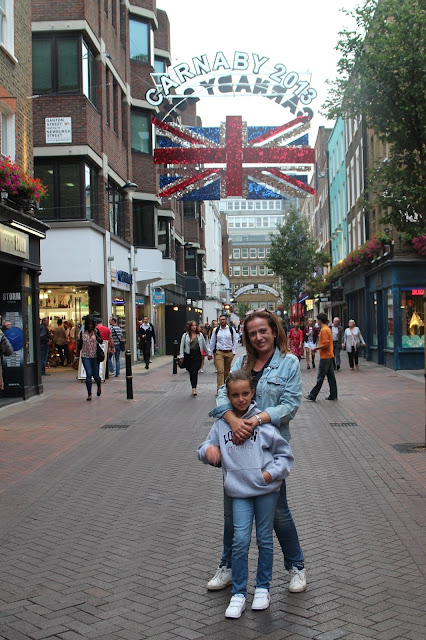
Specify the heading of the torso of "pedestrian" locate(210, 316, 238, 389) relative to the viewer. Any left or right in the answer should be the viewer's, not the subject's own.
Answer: facing the viewer

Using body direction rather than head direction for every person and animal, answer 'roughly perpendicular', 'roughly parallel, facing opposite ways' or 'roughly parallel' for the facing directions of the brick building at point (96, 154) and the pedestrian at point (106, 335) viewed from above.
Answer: roughly perpendicular

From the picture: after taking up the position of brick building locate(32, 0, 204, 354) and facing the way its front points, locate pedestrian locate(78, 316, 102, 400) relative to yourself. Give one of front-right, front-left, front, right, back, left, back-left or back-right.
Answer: front-right

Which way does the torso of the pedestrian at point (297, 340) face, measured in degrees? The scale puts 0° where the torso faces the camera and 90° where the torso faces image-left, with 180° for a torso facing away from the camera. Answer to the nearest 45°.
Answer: approximately 0°

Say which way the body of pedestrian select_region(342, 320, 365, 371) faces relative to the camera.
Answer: toward the camera

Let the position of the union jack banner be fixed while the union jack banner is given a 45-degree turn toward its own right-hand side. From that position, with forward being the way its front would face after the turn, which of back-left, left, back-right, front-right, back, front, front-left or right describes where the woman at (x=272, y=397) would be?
front-left

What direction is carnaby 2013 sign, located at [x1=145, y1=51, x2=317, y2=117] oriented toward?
toward the camera

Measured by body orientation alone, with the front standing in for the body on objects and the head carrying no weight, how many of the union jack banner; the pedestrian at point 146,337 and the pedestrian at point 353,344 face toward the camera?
3

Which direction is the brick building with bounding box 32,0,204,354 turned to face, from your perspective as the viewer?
facing the viewer and to the right of the viewer
